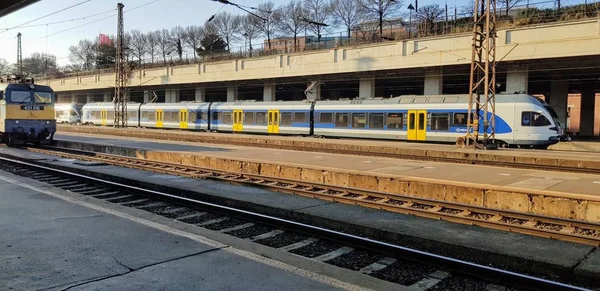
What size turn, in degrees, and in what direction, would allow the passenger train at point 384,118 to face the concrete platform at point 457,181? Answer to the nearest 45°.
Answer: approximately 45° to its right

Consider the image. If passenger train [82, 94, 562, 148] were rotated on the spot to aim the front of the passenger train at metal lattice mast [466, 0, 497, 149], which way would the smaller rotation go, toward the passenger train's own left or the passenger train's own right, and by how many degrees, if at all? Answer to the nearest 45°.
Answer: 0° — it already faces it

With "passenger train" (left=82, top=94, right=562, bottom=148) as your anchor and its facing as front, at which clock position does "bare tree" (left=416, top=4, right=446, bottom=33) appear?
The bare tree is roughly at 10 o'clock from the passenger train.

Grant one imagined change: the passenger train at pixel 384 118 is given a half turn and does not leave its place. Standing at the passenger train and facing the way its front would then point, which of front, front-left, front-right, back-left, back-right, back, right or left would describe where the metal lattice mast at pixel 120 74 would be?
front

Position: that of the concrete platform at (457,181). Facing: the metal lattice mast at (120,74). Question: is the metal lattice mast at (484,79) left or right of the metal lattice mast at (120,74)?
right

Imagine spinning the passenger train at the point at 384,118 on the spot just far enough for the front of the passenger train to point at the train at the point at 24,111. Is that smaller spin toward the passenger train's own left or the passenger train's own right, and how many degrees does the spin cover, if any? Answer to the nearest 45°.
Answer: approximately 135° to the passenger train's own right

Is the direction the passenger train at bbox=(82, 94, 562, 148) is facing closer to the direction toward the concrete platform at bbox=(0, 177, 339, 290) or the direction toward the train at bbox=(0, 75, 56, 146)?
the concrete platform

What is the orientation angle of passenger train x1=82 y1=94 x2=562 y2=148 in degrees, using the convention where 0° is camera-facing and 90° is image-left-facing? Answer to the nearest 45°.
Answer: approximately 315°

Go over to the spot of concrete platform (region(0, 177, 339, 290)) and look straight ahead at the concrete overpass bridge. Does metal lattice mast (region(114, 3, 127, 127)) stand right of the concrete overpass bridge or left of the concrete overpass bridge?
left

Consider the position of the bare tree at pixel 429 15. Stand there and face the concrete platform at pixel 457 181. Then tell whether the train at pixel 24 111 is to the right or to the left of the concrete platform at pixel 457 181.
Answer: right

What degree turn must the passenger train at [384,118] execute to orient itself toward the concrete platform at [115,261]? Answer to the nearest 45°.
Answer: approximately 45° to its right

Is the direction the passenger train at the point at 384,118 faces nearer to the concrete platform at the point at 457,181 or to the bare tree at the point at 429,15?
the concrete platform
